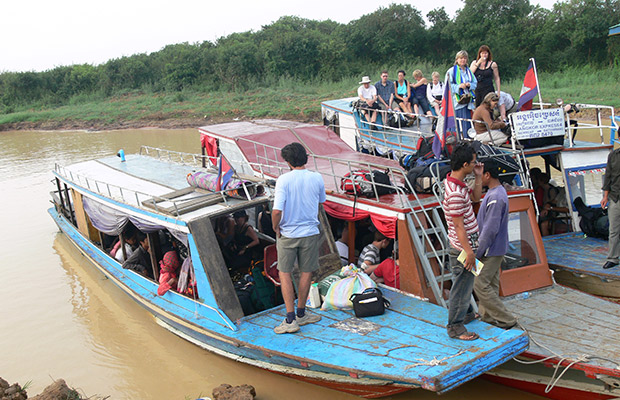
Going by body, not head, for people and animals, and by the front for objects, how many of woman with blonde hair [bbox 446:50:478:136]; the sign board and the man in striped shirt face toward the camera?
2

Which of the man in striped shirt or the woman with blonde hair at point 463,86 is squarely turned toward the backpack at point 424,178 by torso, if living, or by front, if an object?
the woman with blonde hair

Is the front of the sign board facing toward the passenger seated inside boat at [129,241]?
no

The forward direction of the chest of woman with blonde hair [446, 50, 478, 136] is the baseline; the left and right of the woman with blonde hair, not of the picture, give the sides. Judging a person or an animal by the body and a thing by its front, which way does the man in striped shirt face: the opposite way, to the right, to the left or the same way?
to the left

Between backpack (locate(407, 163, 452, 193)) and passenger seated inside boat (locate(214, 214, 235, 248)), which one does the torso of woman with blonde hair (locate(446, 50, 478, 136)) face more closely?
the backpack

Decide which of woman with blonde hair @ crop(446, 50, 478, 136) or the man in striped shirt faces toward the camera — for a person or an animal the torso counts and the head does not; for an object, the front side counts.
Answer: the woman with blonde hair

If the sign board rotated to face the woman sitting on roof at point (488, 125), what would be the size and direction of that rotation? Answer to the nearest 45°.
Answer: approximately 90° to its right

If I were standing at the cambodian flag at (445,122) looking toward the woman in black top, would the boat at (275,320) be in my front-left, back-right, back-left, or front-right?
back-left

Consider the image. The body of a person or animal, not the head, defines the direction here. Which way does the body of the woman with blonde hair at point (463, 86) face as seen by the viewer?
toward the camera

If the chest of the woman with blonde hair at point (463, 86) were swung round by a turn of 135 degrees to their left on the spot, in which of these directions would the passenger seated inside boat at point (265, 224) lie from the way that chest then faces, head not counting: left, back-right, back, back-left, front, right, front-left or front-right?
back

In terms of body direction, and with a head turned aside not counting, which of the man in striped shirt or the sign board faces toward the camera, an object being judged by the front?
the sign board

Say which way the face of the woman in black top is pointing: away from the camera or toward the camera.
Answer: toward the camera

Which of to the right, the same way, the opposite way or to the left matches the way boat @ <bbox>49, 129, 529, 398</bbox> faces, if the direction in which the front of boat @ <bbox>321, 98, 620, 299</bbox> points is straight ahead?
the same way

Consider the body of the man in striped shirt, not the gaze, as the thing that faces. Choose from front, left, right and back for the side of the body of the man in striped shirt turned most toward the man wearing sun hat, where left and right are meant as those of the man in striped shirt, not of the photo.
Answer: left

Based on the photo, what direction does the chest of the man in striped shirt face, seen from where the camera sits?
to the viewer's right

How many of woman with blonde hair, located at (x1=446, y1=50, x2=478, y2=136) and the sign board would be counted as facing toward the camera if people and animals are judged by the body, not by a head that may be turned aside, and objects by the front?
2
